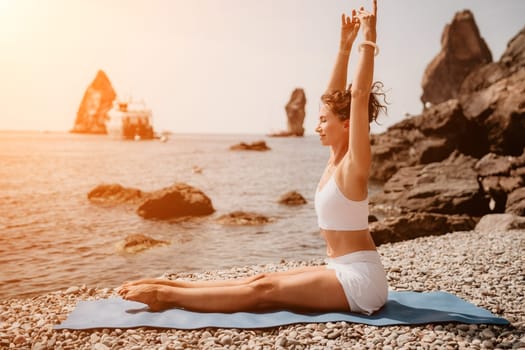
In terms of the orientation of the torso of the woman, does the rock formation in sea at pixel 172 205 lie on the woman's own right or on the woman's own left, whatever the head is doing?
on the woman's own right

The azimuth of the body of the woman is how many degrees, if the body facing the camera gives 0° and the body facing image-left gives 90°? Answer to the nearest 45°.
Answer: approximately 90°

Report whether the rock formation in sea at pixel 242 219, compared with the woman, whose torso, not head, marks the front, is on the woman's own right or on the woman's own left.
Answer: on the woman's own right

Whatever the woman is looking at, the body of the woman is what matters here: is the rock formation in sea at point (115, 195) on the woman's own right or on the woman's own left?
on the woman's own right

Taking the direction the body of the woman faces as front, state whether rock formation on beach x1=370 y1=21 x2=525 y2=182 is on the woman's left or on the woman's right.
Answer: on the woman's right

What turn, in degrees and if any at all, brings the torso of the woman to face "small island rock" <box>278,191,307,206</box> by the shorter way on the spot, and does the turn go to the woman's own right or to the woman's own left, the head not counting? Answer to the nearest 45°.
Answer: approximately 90° to the woman's own right

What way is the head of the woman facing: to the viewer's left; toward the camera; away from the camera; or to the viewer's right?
to the viewer's left

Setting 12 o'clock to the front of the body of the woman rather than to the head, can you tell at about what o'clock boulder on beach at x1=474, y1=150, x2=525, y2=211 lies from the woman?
The boulder on beach is roughly at 4 o'clock from the woman.

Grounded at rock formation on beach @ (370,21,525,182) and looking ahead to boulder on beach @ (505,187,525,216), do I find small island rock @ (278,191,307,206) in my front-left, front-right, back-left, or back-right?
front-right
